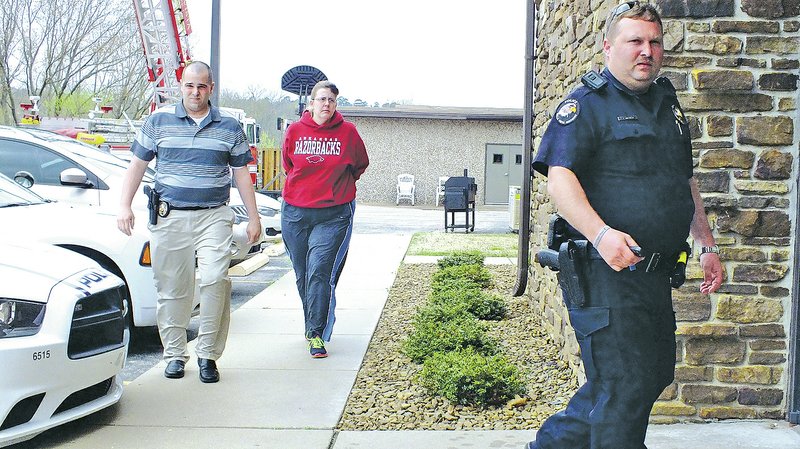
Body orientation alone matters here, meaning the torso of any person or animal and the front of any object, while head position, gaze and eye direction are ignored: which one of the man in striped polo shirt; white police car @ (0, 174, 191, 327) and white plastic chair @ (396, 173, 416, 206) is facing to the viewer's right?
the white police car

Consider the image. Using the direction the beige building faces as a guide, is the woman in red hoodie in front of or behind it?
in front

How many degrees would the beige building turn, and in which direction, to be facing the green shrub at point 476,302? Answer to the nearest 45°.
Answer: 0° — it already faces it

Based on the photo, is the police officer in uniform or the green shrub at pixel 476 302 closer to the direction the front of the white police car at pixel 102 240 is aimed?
the green shrub

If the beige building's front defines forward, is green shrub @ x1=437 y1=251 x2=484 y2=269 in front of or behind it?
in front

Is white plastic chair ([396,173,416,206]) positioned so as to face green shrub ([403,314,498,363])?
yes

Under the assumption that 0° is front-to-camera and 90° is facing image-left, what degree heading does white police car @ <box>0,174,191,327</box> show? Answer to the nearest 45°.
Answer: approximately 270°

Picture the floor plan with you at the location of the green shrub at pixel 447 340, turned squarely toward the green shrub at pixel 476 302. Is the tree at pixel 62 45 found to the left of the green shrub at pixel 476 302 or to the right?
left

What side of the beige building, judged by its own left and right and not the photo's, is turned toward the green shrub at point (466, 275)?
front

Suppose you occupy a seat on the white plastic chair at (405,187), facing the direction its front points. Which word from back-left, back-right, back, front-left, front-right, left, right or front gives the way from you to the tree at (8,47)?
right

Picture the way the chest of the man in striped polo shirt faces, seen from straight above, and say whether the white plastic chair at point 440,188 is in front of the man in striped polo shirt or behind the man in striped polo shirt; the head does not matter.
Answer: behind
